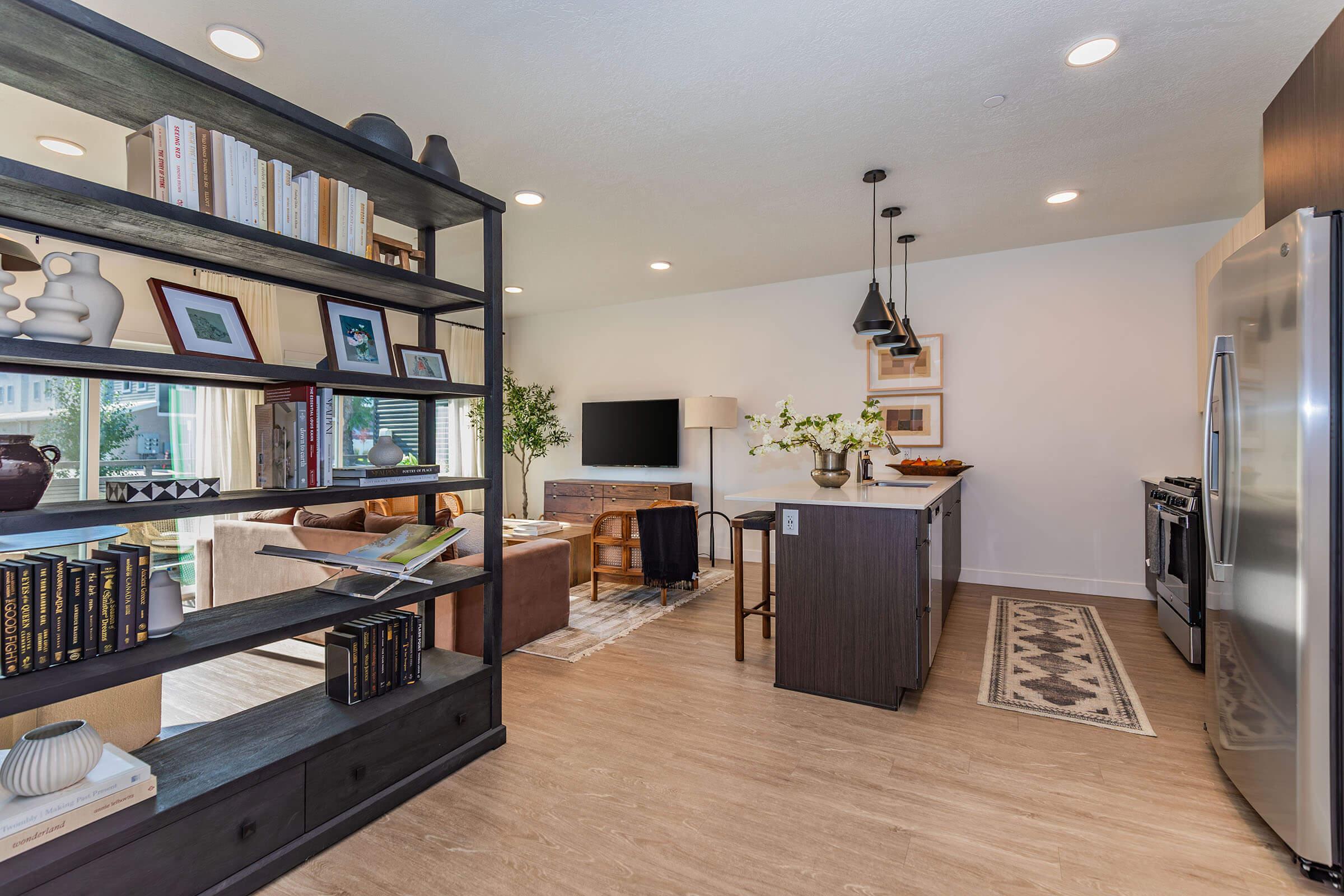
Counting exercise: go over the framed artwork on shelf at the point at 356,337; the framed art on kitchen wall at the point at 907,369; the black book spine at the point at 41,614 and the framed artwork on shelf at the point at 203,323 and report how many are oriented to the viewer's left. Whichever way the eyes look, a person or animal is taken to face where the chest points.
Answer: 0

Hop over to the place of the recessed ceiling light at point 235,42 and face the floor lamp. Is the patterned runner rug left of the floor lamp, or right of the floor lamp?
right

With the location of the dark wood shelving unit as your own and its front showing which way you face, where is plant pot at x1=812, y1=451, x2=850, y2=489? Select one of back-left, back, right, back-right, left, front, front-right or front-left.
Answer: front-left

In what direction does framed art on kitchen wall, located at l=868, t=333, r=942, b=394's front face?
toward the camera

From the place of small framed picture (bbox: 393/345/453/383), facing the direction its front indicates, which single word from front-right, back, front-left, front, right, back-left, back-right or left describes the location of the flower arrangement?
front-left

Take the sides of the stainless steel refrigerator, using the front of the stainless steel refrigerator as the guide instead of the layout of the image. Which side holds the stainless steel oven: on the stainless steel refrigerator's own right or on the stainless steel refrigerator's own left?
on the stainless steel refrigerator's own right

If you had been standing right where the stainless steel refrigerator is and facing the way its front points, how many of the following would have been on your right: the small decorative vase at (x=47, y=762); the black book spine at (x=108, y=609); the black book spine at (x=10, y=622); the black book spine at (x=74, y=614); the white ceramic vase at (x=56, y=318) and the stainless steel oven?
1

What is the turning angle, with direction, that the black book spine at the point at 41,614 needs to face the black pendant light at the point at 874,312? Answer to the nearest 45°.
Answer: approximately 90° to its left

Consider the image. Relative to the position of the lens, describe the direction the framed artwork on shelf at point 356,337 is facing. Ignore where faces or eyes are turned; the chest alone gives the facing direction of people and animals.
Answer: facing the viewer and to the right of the viewer

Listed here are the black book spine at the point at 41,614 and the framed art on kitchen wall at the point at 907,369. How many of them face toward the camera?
2

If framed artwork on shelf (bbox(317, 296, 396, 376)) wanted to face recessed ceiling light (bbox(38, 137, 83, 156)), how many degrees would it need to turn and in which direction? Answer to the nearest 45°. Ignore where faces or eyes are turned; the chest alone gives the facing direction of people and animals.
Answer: approximately 180°

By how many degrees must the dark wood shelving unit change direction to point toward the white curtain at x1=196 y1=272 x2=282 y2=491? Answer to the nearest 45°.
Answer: approximately 135° to its left

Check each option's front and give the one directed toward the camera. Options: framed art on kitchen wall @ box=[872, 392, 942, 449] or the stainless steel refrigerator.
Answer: the framed art on kitchen wall

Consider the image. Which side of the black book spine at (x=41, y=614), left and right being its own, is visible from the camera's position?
front

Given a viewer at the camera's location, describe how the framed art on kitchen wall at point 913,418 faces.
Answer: facing the viewer

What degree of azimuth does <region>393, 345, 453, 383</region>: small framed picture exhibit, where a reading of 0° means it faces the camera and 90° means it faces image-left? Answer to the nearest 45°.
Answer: approximately 315°

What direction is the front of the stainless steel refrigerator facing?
to the viewer's left

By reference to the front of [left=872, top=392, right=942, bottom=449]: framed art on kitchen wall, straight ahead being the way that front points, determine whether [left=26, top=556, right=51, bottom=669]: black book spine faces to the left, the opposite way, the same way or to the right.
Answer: to the left
